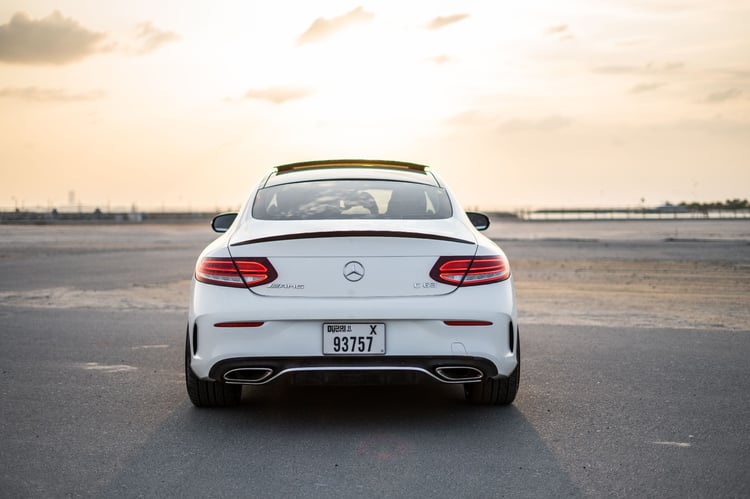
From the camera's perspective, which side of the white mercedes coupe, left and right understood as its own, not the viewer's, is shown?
back
